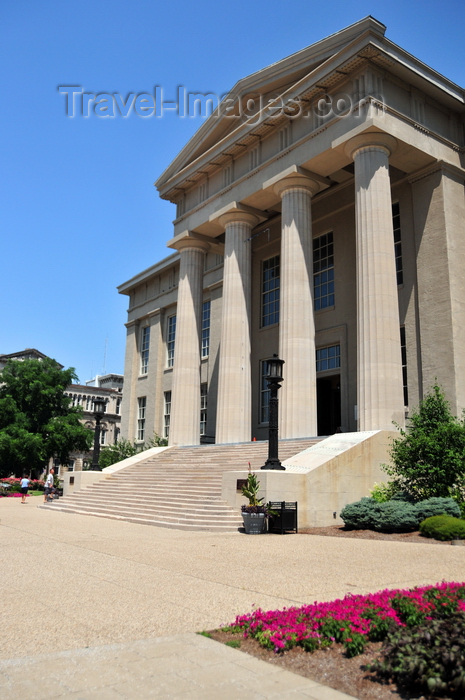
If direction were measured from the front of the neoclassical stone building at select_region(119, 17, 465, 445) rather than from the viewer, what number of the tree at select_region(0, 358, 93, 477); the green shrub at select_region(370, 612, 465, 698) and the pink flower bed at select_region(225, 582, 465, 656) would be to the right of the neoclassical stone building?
1

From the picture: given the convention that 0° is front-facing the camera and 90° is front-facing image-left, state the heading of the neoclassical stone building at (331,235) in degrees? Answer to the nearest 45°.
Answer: approximately 45°

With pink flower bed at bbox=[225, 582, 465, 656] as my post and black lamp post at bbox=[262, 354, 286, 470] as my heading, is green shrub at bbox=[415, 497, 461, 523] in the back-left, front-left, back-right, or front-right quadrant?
front-right

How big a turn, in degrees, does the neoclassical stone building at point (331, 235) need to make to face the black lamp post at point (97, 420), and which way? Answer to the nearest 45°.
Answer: approximately 45° to its right

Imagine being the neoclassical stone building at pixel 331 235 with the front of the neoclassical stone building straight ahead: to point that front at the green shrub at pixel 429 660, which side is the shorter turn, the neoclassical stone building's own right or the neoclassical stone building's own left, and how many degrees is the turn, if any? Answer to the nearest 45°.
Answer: approximately 45° to the neoclassical stone building's own left

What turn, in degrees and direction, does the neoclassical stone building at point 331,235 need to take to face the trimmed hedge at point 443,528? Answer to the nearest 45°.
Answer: approximately 45° to its left

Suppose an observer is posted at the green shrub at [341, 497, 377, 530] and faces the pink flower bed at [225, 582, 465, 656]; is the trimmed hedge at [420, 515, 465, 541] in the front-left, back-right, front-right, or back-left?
front-left

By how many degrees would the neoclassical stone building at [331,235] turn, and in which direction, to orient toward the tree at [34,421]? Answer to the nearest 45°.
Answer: approximately 90° to its right
